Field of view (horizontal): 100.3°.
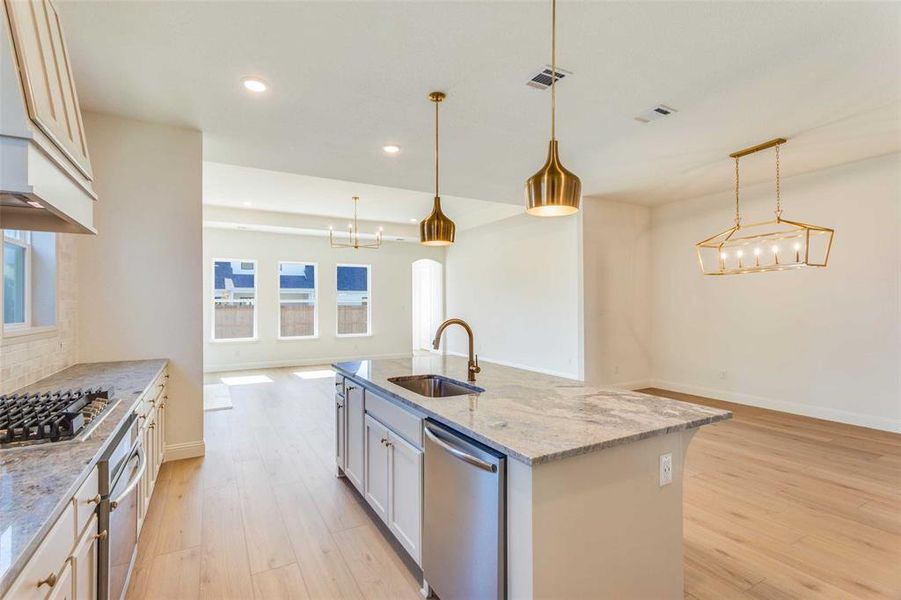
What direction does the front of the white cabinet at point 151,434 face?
to the viewer's right

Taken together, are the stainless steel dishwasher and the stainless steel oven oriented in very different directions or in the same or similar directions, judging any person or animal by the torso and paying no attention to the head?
very different directions

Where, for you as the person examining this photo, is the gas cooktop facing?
facing to the right of the viewer

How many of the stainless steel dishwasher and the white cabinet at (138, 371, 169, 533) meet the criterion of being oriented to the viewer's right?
1

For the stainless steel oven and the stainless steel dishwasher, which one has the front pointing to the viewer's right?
the stainless steel oven

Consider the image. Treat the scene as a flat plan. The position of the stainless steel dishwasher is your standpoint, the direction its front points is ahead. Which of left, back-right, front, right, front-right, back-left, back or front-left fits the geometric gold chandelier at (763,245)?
back

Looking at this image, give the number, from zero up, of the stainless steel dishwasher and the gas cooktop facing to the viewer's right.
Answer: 1

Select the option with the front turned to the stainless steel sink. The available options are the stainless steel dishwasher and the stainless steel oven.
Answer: the stainless steel oven

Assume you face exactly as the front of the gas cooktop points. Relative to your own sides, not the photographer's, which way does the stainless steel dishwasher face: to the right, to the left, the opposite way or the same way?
the opposite way

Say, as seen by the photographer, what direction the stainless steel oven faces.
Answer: facing to the right of the viewer
